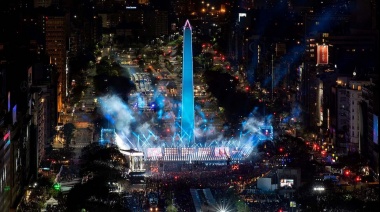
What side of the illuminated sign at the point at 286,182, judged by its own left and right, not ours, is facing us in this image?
front

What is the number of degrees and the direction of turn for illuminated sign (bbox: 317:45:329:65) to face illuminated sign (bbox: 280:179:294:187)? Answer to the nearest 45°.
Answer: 0° — it already faces it

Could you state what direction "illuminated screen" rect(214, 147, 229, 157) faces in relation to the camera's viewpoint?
facing the viewer

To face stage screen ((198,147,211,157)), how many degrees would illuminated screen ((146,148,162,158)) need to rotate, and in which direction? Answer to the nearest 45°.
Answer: approximately 90° to its left

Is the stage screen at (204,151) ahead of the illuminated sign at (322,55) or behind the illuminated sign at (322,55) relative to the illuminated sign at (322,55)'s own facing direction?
ahead

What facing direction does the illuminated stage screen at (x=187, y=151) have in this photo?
toward the camera

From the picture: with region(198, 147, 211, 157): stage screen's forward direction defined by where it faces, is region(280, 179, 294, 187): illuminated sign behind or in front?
in front
